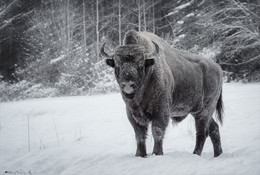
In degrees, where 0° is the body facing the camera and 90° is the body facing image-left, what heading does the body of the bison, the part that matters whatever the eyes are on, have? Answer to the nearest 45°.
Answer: approximately 45°
